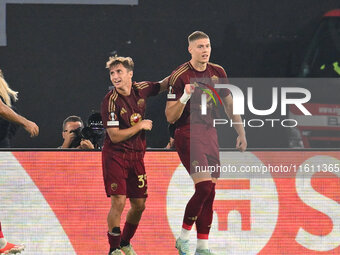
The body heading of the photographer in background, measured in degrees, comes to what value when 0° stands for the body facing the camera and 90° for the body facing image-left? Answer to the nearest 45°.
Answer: approximately 315°
